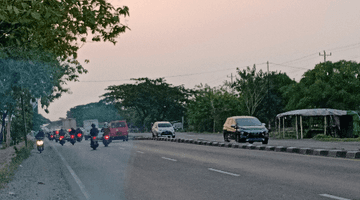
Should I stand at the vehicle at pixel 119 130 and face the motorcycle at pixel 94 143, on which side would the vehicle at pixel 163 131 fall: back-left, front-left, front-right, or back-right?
back-left

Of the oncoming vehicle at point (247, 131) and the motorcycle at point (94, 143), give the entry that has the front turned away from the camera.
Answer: the motorcycle

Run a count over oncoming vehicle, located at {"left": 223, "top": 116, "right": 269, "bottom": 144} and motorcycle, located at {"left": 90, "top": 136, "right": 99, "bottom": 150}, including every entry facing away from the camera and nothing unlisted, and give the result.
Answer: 1

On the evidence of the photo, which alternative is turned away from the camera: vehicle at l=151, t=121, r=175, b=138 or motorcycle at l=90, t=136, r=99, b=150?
the motorcycle

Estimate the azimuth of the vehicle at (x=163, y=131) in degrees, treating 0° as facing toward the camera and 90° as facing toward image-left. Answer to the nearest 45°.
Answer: approximately 315°

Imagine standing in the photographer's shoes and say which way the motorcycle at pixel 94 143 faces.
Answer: facing away from the viewer

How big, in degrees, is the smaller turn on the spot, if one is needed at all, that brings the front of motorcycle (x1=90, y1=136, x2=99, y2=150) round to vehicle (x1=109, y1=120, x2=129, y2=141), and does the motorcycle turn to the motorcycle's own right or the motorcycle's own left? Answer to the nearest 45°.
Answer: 0° — it already faces it

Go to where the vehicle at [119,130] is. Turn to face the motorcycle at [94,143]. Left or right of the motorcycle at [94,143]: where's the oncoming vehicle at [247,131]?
left
